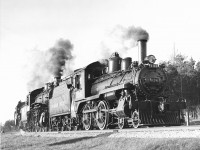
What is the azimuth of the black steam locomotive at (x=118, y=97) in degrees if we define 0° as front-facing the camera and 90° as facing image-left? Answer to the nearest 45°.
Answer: approximately 315°
